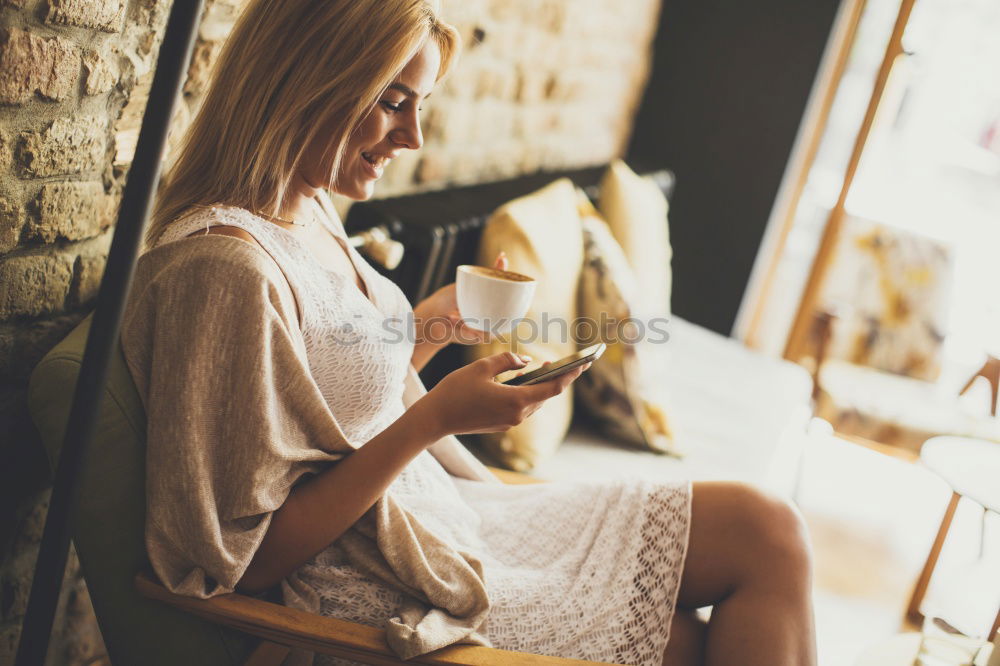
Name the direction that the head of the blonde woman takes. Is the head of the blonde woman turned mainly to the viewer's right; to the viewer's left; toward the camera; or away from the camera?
to the viewer's right

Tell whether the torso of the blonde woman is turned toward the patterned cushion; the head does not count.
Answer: no

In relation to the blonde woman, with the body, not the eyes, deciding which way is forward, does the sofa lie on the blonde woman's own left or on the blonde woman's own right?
on the blonde woman's own left

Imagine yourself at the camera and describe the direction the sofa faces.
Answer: facing the viewer and to the right of the viewer

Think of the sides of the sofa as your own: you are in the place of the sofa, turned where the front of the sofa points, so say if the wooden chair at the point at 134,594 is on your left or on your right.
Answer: on your right

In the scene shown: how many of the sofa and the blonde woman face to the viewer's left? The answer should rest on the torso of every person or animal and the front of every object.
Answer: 0

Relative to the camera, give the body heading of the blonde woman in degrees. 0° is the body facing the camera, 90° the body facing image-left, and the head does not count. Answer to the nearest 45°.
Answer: approximately 270°

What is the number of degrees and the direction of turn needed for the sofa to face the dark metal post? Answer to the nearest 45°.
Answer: approximately 45° to its right
